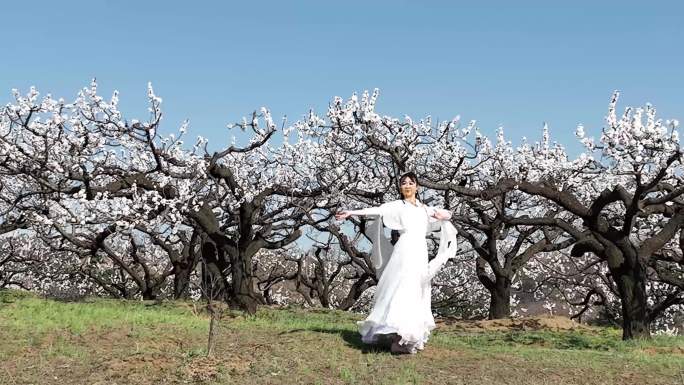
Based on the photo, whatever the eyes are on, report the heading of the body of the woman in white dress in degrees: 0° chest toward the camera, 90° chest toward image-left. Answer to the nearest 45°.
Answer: approximately 0°
